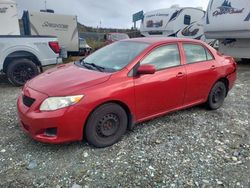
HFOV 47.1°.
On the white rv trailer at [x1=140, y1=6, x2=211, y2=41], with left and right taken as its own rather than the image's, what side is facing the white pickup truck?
front

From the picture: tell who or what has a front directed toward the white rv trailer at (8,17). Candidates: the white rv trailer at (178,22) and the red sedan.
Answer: the white rv trailer at (178,22)

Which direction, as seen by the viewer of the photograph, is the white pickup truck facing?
facing to the left of the viewer

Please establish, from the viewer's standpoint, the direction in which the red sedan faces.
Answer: facing the viewer and to the left of the viewer

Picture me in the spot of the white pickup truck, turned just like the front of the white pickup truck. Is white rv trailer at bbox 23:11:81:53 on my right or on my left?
on my right

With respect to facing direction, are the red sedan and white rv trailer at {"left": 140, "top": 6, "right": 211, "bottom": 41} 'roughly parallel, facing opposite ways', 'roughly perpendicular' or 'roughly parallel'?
roughly parallel

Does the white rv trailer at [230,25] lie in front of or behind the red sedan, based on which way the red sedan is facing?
behind

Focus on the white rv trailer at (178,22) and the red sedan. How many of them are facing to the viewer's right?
0

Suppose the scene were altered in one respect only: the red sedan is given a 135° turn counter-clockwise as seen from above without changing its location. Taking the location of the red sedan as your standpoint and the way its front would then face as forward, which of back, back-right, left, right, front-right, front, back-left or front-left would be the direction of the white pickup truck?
back-left

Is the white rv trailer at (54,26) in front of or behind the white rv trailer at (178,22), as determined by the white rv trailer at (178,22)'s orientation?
in front

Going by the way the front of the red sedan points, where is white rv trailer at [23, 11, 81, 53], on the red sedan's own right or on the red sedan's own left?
on the red sedan's own right

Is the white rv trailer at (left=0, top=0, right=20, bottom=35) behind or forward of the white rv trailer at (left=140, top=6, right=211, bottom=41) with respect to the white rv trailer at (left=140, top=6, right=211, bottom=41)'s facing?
forward
